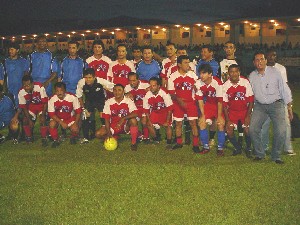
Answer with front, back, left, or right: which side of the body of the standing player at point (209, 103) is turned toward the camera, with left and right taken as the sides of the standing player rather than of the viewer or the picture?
front

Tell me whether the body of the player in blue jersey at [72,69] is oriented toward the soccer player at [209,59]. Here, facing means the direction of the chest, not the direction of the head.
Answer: no

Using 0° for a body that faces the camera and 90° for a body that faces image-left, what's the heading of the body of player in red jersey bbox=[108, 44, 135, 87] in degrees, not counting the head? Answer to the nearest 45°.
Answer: approximately 0°

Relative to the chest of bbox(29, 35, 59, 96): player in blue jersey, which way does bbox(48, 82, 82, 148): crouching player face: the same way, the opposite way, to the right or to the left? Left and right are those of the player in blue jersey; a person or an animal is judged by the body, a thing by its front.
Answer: the same way

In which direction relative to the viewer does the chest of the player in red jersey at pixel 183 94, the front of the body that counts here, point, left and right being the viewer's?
facing the viewer

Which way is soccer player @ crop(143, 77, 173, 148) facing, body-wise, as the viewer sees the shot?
toward the camera

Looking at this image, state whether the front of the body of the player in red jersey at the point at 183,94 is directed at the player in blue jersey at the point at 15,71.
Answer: no

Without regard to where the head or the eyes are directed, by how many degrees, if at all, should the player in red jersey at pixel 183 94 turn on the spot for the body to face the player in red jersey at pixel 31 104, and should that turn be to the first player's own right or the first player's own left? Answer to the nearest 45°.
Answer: approximately 90° to the first player's own right

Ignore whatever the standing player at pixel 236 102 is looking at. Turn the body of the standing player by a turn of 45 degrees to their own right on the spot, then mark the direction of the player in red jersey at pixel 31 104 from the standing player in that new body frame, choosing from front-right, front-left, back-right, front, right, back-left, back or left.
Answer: front-right

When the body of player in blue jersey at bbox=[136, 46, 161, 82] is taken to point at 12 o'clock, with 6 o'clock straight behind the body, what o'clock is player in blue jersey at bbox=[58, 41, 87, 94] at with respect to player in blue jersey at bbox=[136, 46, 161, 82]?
player in blue jersey at bbox=[58, 41, 87, 94] is roughly at 3 o'clock from player in blue jersey at bbox=[136, 46, 161, 82].

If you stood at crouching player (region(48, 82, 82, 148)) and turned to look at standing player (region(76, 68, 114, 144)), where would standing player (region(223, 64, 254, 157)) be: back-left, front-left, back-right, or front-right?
front-right

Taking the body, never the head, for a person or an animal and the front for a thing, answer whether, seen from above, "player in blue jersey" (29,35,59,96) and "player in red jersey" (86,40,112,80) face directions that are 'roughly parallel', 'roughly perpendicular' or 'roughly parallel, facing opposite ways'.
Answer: roughly parallel

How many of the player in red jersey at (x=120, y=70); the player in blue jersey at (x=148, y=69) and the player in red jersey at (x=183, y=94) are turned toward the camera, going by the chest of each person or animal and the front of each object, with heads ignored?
3

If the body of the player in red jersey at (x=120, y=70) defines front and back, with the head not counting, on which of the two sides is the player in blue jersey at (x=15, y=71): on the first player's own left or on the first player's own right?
on the first player's own right

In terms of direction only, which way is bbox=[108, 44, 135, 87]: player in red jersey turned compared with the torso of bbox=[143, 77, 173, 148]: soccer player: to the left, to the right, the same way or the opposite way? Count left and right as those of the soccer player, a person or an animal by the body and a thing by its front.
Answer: the same way

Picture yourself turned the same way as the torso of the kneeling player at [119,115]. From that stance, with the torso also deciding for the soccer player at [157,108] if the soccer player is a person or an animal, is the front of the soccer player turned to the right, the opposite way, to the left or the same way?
the same way

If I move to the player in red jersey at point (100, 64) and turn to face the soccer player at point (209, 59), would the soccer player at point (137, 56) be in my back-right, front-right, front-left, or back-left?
front-left

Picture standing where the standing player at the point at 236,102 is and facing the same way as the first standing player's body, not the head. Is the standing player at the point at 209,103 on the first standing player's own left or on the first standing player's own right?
on the first standing player's own right
